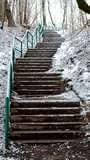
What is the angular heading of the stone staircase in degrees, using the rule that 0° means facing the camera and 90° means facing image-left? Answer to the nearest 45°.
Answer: approximately 0°
